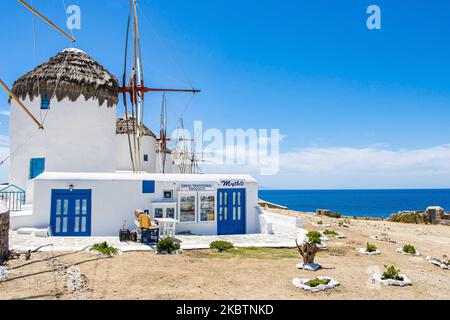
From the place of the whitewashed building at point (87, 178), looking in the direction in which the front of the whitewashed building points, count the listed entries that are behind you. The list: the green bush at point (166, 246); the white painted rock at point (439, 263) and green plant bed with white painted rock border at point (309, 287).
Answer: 0

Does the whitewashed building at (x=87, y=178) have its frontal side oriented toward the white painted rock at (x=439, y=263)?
no

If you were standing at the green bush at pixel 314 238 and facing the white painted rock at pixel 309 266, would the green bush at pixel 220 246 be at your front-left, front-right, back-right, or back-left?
front-right

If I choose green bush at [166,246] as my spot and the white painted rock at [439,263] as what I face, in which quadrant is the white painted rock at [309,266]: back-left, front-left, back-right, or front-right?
front-right

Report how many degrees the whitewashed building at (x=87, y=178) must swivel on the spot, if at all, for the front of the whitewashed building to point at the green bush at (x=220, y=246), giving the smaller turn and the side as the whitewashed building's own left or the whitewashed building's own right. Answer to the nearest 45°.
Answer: approximately 45° to the whitewashed building's own left

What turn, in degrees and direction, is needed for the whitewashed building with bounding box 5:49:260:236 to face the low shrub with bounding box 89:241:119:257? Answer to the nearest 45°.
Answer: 0° — it already faces it

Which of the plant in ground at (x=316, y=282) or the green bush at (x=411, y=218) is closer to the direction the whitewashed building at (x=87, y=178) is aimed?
the plant in ground

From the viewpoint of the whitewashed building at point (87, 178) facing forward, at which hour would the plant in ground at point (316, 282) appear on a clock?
The plant in ground is roughly at 11 o'clock from the whitewashed building.

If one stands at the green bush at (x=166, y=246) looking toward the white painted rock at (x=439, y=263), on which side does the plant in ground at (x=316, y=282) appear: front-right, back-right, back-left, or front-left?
front-right

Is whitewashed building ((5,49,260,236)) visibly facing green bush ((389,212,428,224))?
no

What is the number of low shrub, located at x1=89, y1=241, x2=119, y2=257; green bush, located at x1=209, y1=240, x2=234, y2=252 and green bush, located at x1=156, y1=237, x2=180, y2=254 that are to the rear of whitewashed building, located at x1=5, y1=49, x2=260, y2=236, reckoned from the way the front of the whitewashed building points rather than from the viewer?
0

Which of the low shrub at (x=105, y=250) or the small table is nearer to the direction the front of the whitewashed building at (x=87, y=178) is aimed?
the low shrub

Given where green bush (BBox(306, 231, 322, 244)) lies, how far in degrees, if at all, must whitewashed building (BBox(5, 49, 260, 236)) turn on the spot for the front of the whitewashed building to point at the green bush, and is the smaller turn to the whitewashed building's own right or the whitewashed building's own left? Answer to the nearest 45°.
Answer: approximately 45° to the whitewashed building's own left

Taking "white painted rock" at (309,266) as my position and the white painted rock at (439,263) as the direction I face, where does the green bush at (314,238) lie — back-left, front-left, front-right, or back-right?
front-left

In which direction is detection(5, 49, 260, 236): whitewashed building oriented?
toward the camera

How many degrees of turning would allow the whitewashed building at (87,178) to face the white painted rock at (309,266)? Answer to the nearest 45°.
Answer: approximately 45° to its left
